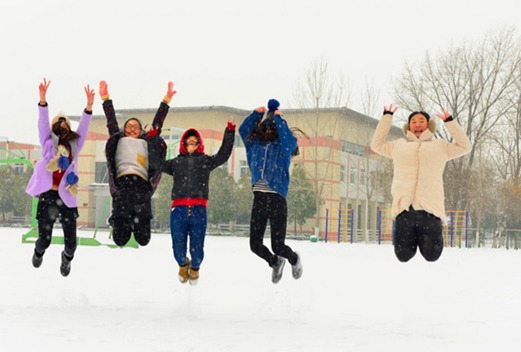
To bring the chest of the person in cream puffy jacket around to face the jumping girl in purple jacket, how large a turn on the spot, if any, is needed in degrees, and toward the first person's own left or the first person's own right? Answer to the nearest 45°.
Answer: approximately 90° to the first person's own right

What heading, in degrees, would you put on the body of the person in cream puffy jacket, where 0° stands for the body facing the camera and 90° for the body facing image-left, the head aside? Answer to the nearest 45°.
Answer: approximately 0°

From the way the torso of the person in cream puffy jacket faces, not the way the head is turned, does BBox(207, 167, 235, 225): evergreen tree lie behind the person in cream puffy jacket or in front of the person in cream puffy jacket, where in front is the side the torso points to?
behind

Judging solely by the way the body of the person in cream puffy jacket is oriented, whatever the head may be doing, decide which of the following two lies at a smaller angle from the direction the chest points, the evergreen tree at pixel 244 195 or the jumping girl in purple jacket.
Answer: the jumping girl in purple jacket
